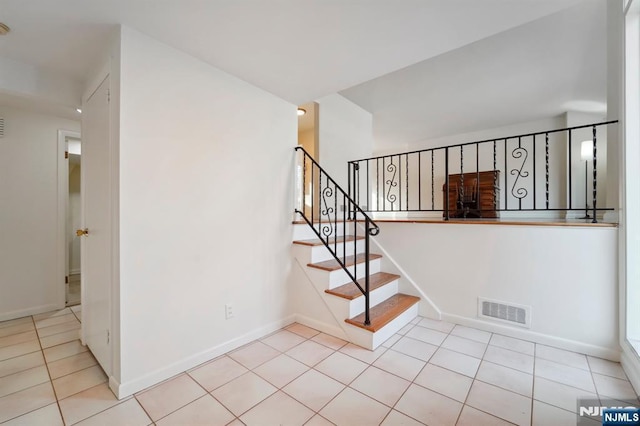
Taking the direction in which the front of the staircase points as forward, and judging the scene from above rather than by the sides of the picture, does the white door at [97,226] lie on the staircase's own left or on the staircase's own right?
on the staircase's own right

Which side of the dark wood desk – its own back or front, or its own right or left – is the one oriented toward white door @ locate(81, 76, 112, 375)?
front

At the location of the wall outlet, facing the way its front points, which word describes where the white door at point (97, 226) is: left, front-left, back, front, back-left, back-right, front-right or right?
back-right

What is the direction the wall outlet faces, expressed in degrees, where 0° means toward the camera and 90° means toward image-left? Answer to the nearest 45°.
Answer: approximately 315°

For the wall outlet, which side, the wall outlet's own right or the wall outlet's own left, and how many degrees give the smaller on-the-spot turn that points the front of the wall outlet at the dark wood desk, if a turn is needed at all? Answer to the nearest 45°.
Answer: approximately 45° to the wall outlet's own left

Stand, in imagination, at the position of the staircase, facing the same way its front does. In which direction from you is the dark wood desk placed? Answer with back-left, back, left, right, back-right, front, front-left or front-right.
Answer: left

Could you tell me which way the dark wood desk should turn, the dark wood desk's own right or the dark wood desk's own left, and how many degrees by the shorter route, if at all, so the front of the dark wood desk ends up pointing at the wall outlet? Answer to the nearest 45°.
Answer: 0° — it already faces it

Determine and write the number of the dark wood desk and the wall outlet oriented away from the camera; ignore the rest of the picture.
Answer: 0

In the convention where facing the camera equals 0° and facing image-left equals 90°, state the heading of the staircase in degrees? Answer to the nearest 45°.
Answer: approximately 315°

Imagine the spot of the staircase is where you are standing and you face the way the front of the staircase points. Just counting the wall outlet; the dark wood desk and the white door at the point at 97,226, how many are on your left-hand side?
1

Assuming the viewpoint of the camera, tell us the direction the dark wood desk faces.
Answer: facing the viewer and to the left of the viewer
